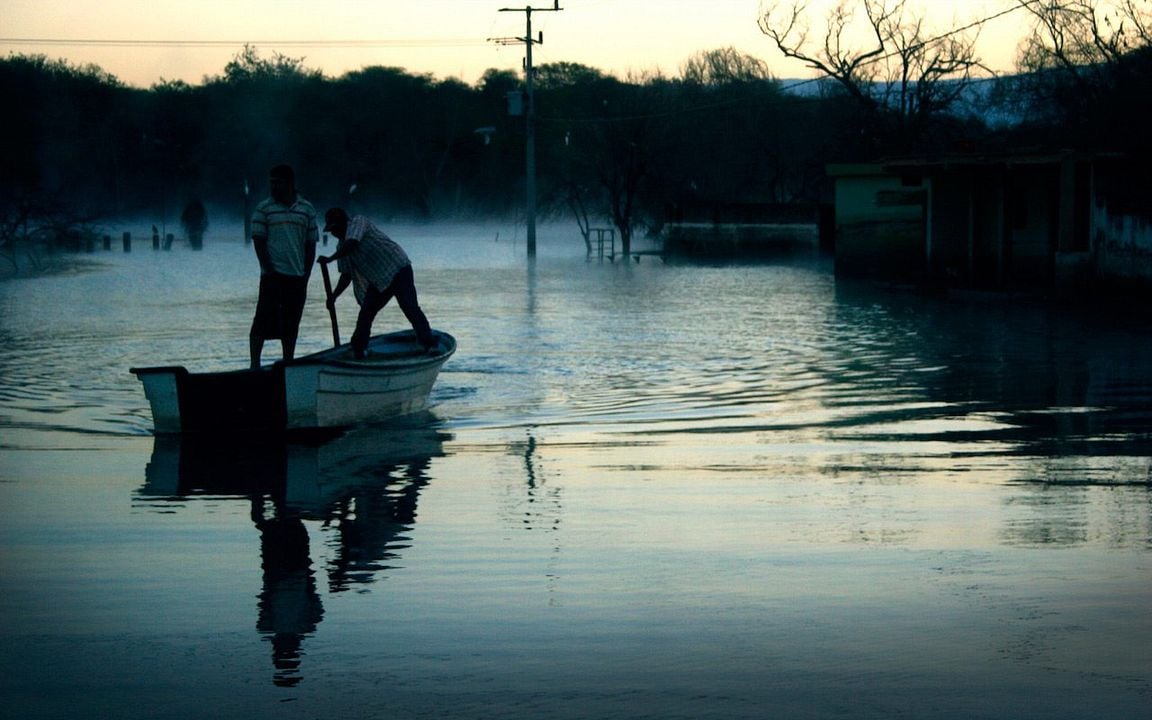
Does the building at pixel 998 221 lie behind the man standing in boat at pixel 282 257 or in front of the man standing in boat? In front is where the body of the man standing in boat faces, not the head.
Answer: behind

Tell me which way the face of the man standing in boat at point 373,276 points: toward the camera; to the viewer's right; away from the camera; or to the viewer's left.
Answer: to the viewer's left

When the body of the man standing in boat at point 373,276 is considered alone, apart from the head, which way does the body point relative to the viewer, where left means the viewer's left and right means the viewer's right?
facing to the left of the viewer

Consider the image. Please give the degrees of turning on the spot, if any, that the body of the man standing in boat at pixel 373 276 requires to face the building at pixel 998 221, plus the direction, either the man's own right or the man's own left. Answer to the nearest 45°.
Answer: approximately 135° to the man's own right

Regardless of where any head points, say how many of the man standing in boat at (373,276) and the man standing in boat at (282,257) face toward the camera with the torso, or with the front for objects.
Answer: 1

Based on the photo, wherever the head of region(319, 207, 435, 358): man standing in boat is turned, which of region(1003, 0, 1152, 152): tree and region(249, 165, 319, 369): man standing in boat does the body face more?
the man standing in boat

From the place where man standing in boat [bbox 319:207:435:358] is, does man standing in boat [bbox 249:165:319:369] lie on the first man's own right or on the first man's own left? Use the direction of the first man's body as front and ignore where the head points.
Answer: on the first man's own left

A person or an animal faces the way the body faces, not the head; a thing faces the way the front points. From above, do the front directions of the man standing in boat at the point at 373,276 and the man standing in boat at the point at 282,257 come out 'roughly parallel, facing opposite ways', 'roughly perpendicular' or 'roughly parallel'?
roughly perpendicular

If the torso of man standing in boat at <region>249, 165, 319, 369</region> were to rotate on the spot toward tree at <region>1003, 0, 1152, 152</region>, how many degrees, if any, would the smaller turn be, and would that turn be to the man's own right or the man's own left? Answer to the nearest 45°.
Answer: approximately 135° to the man's own left

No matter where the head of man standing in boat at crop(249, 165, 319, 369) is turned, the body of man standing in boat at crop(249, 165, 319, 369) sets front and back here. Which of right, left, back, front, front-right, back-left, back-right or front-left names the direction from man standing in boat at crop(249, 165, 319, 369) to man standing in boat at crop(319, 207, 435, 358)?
back-left

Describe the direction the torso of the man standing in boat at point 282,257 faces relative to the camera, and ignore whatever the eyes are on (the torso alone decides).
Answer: toward the camera
